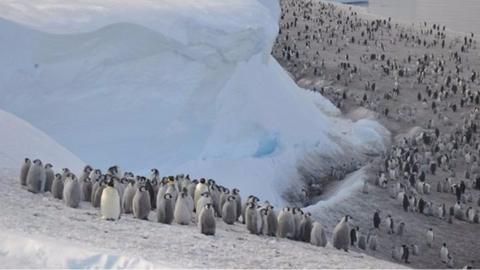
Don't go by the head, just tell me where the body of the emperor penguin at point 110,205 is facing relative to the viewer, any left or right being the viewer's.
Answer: facing the viewer

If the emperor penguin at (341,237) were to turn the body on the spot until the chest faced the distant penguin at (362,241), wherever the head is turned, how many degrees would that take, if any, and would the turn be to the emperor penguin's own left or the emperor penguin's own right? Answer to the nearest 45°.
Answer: approximately 45° to the emperor penguin's own left

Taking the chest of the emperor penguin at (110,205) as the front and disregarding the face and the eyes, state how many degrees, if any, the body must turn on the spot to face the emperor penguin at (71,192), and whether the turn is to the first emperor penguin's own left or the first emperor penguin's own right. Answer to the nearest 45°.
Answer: approximately 135° to the first emperor penguin's own right

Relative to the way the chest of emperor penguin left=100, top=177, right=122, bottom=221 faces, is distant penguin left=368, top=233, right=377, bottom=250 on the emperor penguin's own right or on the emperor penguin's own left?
on the emperor penguin's own left
